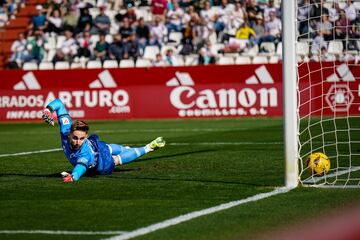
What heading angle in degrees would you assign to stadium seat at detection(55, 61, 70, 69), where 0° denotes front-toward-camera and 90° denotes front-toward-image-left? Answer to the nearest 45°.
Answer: approximately 0°

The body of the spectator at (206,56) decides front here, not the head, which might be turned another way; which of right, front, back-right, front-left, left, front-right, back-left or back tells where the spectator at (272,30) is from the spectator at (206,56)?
left

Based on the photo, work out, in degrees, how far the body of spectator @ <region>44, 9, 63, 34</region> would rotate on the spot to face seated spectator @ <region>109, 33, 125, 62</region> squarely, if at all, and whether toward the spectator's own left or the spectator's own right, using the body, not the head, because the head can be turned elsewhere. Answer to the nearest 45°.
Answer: approximately 45° to the spectator's own left

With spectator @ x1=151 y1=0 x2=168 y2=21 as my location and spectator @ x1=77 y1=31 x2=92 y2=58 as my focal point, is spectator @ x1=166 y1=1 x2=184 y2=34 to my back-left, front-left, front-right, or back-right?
back-left

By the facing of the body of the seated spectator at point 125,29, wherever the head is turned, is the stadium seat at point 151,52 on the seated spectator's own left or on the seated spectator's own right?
on the seated spectator's own left

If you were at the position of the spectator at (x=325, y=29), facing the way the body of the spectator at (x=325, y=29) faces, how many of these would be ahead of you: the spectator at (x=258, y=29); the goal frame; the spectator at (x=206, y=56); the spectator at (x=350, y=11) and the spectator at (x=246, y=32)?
1

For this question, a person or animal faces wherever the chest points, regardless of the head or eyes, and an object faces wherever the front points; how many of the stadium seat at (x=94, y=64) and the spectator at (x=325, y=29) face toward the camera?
2

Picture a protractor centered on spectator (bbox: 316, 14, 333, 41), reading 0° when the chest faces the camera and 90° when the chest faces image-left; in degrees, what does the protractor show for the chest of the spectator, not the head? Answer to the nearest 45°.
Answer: approximately 0°
